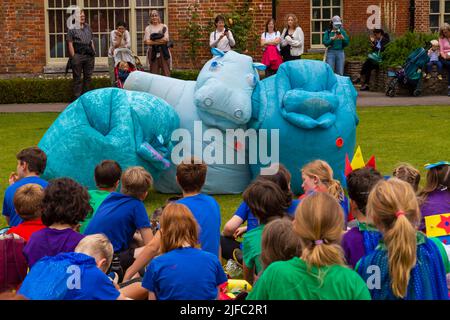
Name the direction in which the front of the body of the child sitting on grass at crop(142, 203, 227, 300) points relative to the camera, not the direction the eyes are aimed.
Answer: away from the camera

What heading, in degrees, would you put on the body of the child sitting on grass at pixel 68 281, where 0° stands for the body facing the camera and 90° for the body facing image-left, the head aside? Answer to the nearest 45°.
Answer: approximately 225°

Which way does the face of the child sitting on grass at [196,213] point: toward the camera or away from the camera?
away from the camera

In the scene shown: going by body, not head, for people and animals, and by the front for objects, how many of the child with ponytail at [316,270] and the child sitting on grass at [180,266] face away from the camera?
2

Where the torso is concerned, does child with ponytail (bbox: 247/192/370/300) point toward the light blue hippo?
yes

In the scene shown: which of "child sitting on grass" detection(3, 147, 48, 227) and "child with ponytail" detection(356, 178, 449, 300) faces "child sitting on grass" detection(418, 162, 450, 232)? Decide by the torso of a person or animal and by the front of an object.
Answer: the child with ponytail

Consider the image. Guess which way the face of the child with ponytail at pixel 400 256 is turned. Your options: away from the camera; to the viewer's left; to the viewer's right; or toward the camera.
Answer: away from the camera

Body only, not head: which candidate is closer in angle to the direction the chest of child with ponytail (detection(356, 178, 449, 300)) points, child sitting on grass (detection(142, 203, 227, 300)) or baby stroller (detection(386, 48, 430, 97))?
the baby stroller

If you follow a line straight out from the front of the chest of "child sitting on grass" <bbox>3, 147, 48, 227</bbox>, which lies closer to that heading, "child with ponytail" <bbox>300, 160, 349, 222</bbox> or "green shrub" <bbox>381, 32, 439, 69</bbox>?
the green shrub

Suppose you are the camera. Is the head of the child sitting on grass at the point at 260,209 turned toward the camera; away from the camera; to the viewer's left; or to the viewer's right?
away from the camera

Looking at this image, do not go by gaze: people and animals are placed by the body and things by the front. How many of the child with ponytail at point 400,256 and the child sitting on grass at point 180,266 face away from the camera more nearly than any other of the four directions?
2

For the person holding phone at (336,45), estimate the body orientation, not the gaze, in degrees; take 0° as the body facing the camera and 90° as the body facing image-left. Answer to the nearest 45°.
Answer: approximately 0°

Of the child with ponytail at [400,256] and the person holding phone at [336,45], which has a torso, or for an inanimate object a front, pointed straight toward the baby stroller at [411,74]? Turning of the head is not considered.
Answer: the child with ponytail

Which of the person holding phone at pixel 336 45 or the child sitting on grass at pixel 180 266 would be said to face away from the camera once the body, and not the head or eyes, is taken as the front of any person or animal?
the child sitting on grass
